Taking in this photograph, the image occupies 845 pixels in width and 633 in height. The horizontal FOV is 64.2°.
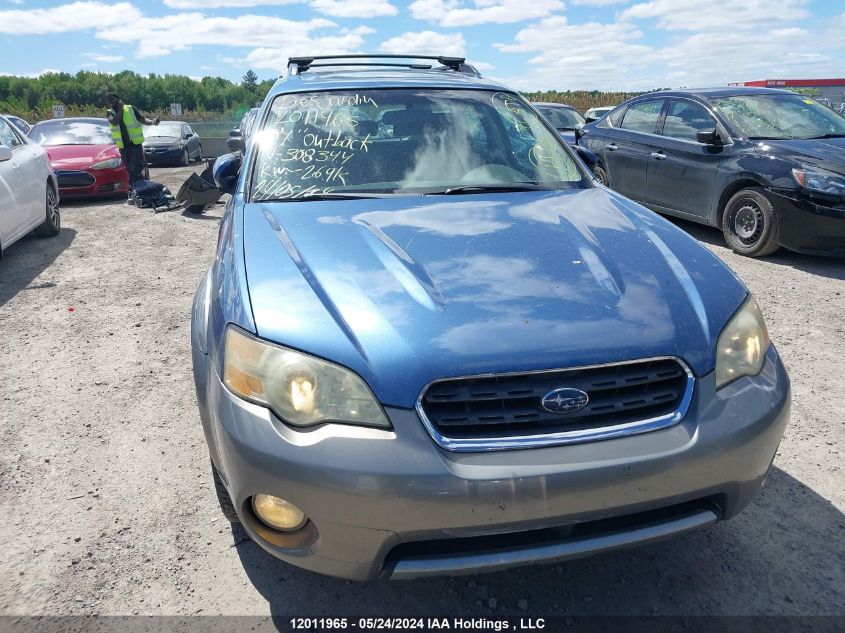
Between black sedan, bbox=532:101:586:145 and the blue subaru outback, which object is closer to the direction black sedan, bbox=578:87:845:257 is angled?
the blue subaru outback

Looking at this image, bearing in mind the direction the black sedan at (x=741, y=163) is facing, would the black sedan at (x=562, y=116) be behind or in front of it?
behind

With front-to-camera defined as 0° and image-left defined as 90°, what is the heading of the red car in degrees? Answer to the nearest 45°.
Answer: approximately 0°

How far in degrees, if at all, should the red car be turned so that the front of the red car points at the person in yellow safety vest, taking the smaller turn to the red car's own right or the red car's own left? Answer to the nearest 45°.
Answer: approximately 90° to the red car's own left

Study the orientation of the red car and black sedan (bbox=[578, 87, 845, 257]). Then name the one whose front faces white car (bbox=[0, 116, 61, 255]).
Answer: the red car

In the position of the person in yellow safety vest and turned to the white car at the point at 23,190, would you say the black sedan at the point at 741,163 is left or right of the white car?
left

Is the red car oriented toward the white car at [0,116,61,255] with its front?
yes

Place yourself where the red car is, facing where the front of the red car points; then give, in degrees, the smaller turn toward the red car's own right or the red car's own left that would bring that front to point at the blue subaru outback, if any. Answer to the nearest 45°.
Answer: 0° — it already faces it
